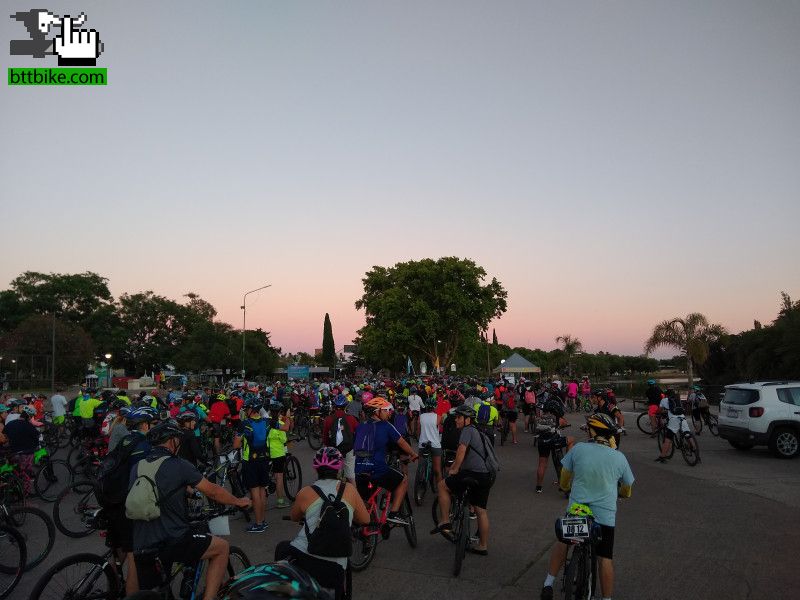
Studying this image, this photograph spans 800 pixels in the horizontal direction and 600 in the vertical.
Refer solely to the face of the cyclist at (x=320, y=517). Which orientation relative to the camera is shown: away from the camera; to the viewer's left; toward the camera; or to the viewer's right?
away from the camera

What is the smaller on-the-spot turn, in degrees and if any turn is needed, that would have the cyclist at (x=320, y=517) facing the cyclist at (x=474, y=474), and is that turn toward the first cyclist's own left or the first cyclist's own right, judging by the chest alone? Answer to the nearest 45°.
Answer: approximately 45° to the first cyclist's own right

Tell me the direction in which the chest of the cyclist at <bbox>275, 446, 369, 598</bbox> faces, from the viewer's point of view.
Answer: away from the camera

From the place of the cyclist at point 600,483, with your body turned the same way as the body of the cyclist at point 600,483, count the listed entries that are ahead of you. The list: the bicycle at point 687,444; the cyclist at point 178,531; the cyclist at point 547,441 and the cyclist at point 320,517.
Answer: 2

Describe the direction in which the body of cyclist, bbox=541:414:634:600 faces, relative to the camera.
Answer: away from the camera

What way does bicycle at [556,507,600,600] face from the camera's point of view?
away from the camera

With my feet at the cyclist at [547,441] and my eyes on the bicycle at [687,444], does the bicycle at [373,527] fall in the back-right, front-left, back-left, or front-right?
back-right

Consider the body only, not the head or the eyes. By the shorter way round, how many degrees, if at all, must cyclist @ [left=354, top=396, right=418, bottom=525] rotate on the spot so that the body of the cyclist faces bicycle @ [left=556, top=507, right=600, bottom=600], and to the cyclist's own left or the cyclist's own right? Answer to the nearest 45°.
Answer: approximately 90° to the cyclist's own right
